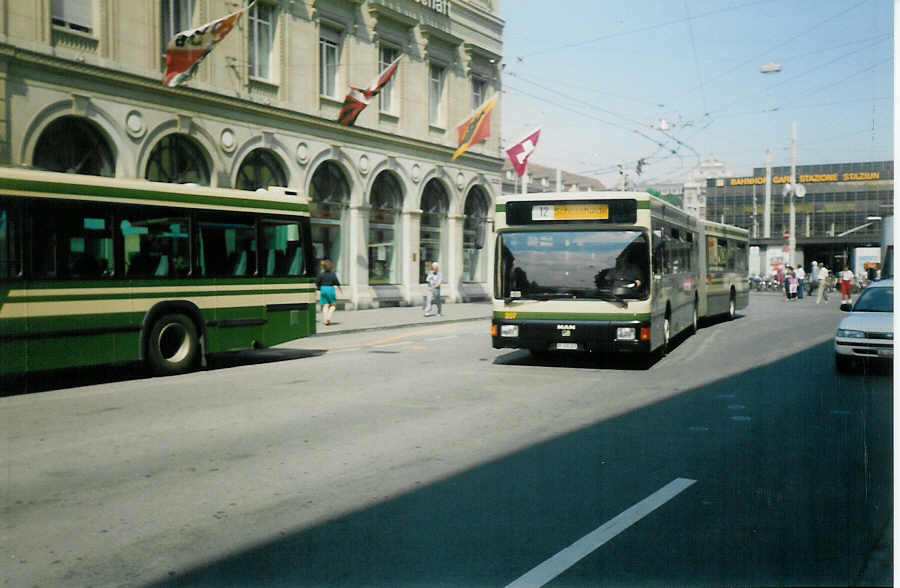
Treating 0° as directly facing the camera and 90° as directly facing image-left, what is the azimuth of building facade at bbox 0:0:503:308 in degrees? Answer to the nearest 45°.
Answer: approximately 315°

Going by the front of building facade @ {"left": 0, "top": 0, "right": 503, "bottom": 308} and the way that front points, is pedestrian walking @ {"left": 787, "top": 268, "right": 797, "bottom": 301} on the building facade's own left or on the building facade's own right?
on the building facade's own left

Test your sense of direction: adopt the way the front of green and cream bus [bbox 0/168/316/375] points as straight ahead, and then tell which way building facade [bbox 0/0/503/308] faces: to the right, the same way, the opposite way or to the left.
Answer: to the left

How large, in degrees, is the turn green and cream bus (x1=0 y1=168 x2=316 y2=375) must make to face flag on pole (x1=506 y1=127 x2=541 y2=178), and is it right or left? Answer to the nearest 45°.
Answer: approximately 180°

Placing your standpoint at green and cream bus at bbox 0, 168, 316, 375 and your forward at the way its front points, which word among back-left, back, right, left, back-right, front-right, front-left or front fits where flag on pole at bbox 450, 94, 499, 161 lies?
back

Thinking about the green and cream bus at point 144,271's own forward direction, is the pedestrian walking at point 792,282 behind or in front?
behind

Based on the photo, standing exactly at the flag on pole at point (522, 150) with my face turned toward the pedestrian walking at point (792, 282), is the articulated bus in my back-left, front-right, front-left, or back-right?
back-right
